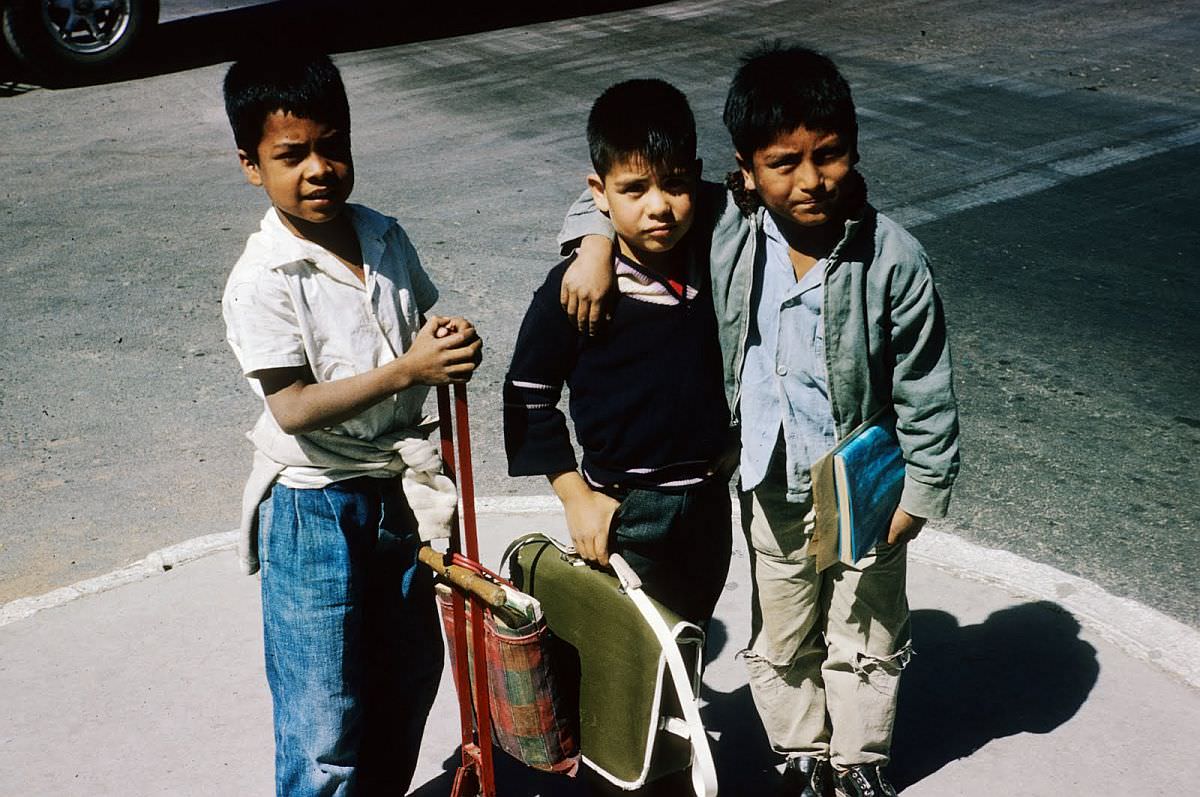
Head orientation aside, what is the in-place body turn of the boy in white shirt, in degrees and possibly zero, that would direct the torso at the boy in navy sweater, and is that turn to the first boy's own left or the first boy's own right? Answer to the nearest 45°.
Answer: approximately 45° to the first boy's own left

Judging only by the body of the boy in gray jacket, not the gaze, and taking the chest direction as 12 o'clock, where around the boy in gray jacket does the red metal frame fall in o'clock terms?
The red metal frame is roughly at 2 o'clock from the boy in gray jacket.

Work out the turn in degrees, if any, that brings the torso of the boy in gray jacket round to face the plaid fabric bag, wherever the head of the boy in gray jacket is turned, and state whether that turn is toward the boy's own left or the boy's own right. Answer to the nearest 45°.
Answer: approximately 45° to the boy's own right

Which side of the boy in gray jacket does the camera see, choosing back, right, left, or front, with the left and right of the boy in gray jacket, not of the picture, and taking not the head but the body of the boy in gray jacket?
front

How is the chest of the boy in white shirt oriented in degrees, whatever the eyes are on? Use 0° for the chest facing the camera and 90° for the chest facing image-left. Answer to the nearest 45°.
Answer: approximately 315°

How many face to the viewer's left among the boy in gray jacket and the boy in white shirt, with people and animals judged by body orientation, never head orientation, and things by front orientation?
0

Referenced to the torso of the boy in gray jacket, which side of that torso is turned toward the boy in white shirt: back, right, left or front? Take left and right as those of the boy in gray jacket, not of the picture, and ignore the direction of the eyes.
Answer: right
